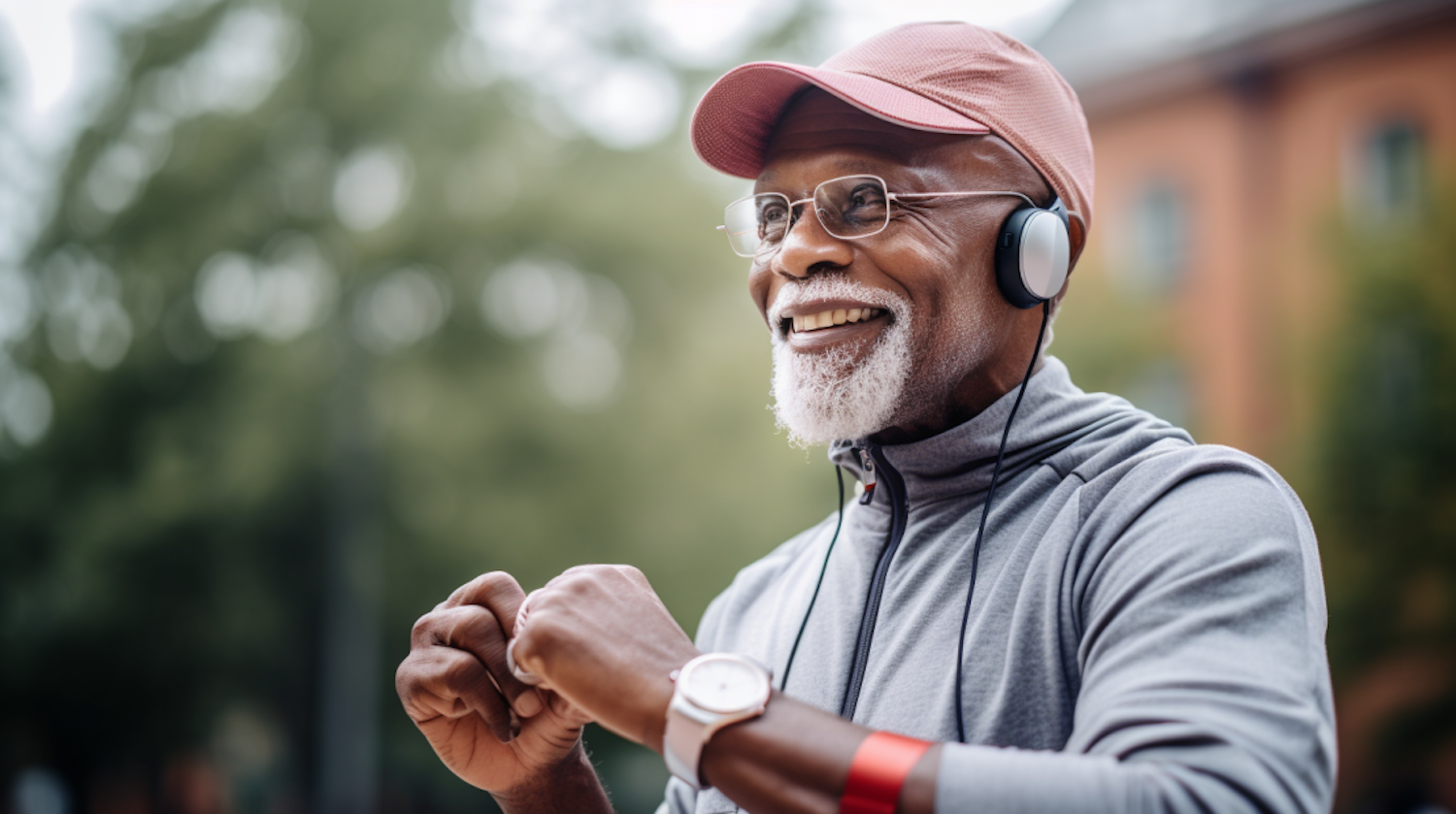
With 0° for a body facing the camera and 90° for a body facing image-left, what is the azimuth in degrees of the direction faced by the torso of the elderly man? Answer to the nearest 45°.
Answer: approximately 45°

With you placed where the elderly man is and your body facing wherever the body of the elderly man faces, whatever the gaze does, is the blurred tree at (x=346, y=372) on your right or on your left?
on your right
